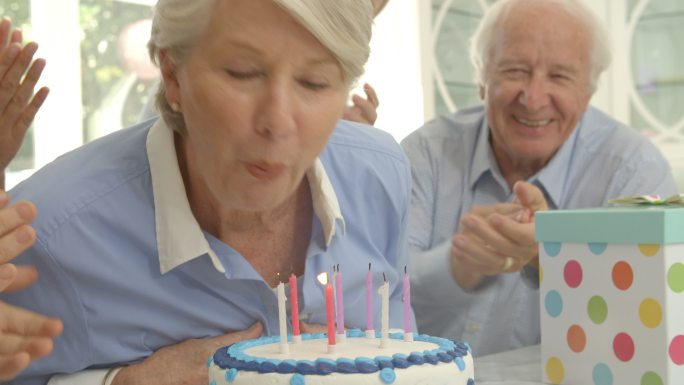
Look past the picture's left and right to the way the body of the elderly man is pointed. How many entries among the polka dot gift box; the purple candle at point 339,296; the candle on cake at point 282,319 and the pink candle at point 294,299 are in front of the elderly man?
4

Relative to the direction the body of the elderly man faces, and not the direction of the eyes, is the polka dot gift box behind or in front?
in front

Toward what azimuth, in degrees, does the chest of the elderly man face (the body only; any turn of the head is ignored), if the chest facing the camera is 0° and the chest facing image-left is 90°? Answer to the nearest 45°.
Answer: approximately 0°

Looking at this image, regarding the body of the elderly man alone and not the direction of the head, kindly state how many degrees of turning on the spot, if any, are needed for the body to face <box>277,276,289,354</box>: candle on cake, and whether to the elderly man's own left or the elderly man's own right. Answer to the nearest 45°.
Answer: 0° — they already face it

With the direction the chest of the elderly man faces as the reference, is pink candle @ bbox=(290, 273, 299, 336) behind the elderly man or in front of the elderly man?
in front

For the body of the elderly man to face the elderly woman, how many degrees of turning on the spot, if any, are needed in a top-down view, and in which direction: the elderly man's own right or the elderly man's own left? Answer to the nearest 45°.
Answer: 0° — they already face them
